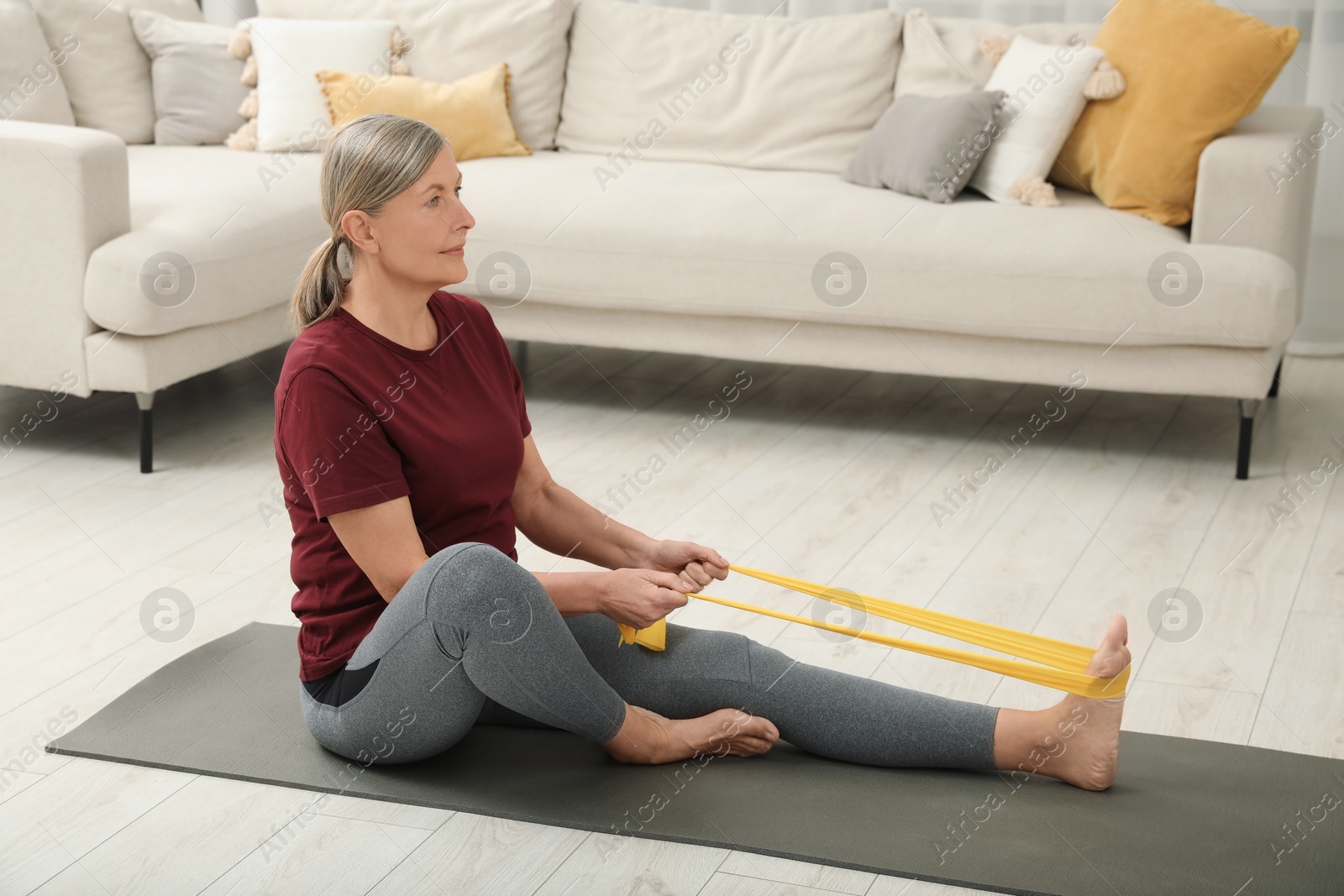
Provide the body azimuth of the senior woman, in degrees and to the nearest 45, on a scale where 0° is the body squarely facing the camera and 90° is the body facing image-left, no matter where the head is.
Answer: approximately 270°

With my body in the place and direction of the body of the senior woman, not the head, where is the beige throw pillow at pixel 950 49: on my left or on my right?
on my left

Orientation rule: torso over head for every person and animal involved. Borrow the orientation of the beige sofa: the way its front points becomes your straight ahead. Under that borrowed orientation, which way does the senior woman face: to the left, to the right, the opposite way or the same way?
to the left

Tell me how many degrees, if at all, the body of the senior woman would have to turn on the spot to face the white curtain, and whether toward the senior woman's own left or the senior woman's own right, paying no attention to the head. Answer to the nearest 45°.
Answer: approximately 45° to the senior woman's own left

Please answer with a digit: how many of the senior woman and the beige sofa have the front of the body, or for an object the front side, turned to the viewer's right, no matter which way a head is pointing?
1

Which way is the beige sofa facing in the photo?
toward the camera

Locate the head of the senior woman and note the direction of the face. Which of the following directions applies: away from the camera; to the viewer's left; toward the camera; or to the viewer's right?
to the viewer's right

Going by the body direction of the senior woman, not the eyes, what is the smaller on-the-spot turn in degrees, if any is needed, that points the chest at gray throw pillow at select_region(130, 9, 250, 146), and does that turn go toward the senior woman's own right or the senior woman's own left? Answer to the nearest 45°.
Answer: approximately 135° to the senior woman's own left
